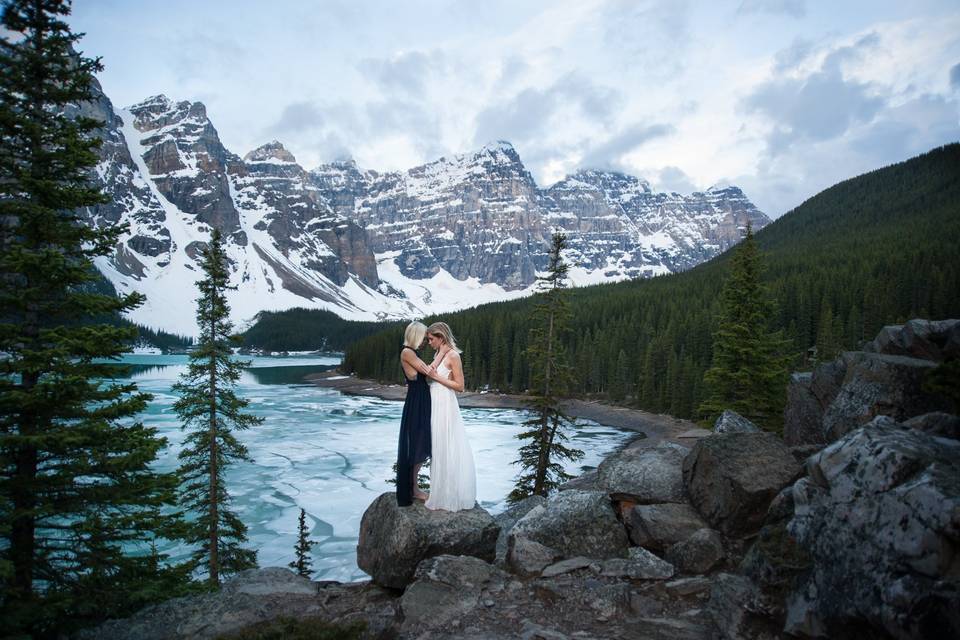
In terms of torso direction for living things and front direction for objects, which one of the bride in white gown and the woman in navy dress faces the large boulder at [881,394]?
the woman in navy dress

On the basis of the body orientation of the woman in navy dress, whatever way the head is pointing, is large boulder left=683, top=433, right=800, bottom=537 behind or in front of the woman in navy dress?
in front

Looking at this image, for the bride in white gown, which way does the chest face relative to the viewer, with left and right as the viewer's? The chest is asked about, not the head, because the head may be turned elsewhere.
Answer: facing to the left of the viewer

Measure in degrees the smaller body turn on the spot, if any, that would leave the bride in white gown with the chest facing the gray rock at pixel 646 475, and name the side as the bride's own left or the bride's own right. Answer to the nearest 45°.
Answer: approximately 180°

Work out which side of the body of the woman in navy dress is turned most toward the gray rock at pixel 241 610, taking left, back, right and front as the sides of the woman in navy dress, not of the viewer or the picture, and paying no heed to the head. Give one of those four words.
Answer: back

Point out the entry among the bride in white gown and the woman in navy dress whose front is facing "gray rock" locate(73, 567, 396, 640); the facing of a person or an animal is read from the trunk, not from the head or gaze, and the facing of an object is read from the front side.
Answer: the bride in white gown

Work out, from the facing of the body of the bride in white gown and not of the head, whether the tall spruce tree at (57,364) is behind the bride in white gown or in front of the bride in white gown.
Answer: in front

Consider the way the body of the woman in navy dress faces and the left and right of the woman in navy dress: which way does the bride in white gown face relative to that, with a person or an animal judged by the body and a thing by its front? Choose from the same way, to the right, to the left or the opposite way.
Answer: the opposite way

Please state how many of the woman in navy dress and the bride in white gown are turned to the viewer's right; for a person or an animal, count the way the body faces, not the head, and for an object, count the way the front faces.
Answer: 1

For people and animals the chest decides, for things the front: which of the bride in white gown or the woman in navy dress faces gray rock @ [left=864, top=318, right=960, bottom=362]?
the woman in navy dress

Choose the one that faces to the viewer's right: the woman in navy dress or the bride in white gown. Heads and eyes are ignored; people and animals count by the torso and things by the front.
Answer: the woman in navy dress

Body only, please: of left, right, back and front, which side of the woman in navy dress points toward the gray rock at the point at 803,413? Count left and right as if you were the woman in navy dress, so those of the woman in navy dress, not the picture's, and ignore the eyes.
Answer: front

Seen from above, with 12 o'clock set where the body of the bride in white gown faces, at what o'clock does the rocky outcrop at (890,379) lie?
The rocky outcrop is roughly at 6 o'clock from the bride in white gown.

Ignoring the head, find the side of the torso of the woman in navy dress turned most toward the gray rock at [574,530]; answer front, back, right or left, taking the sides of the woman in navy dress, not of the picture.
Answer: front

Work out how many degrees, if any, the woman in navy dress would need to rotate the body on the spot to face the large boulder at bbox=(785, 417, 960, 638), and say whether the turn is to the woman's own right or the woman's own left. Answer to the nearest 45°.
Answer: approximately 45° to the woman's own right

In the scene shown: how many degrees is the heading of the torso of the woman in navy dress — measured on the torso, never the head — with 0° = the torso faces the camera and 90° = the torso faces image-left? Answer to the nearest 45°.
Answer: approximately 270°
